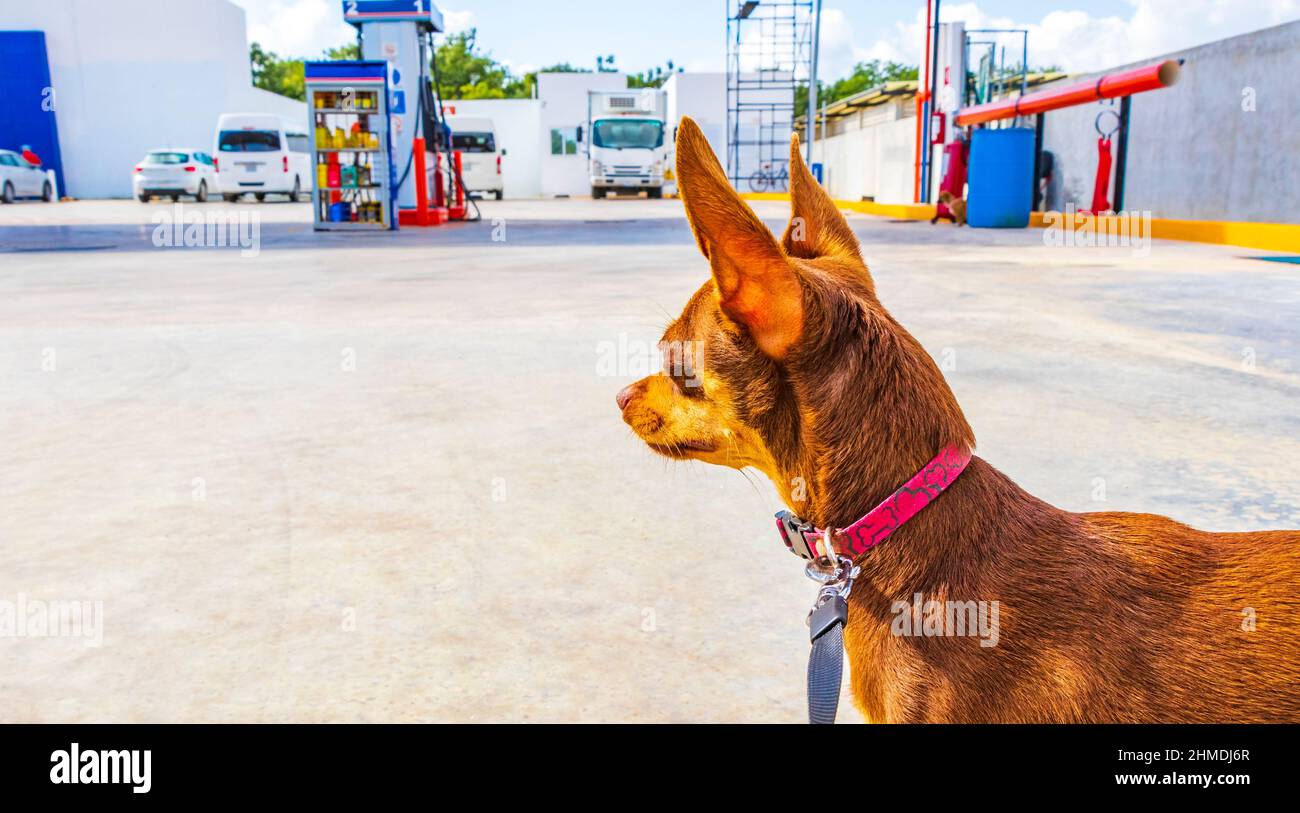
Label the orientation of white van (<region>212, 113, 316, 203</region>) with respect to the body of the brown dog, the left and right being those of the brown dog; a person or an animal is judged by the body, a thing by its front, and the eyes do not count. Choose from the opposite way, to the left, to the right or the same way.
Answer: to the right

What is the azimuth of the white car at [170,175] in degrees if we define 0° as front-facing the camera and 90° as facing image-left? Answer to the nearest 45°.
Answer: approximately 225°

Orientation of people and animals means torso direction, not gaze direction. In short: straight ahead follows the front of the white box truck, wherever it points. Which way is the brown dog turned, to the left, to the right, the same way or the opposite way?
to the right

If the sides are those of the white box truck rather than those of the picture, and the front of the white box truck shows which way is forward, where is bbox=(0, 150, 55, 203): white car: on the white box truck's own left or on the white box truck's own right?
on the white box truck's own right

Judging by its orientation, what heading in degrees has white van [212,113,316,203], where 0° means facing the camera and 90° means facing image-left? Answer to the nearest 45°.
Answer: approximately 225°

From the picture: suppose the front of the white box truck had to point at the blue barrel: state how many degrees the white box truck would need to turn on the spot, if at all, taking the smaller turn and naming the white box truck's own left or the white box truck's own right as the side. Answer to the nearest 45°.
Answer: approximately 45° to the white box truck's own left

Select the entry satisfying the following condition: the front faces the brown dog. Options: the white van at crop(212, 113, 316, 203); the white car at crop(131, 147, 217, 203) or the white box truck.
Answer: the white box truck

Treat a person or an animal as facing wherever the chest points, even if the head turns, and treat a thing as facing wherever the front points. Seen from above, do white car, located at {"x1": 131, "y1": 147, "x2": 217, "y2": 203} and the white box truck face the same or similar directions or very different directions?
very different directions

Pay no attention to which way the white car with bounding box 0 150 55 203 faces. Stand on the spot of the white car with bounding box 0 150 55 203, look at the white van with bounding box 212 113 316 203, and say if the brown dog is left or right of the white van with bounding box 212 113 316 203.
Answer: right

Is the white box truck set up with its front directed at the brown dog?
yes

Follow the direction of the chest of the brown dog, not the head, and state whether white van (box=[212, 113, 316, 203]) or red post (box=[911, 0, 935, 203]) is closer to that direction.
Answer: the white van

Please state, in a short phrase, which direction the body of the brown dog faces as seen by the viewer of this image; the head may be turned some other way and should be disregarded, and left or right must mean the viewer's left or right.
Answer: facing to the left of the viewer
